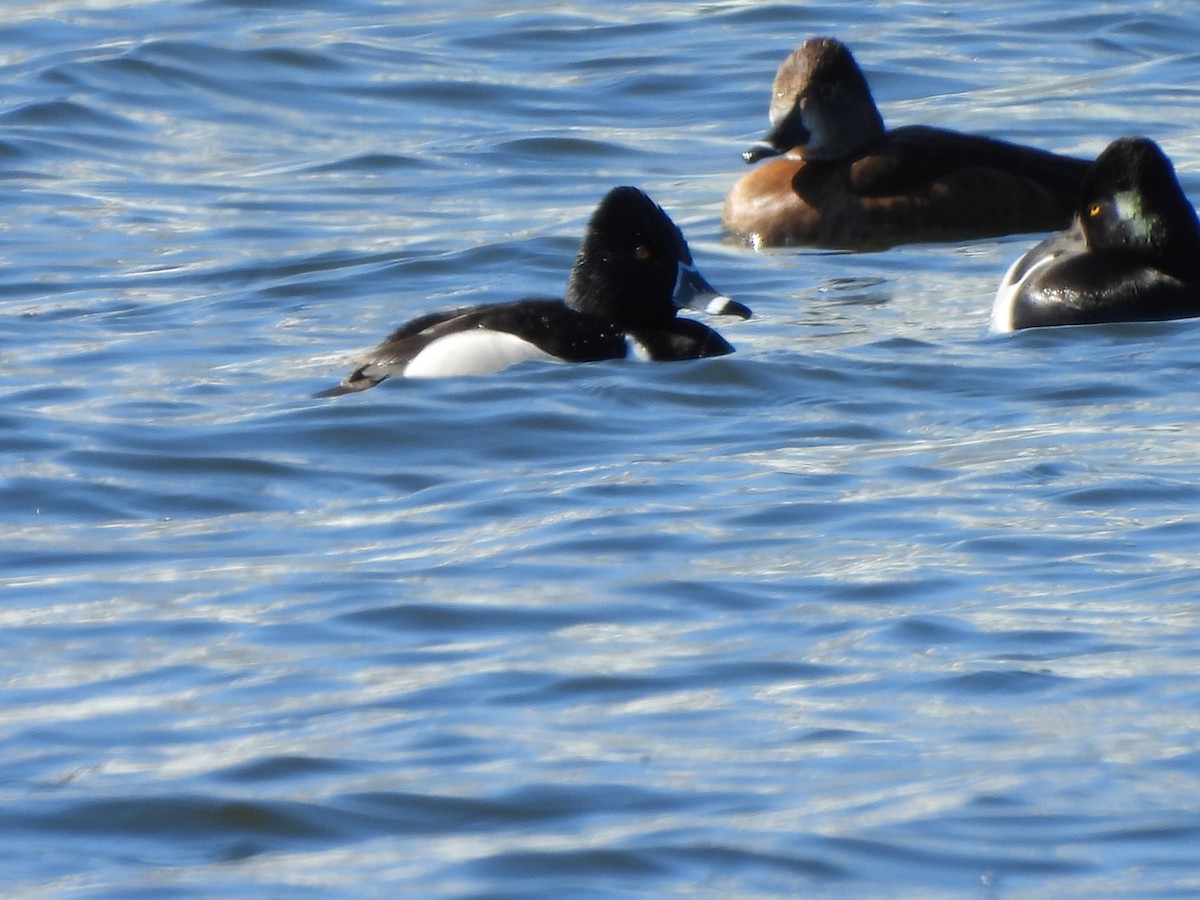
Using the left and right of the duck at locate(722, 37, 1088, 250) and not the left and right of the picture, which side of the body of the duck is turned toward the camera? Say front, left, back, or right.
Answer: left

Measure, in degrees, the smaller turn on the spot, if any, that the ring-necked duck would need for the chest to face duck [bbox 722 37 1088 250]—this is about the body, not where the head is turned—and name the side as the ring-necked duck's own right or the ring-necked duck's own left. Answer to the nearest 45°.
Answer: approximately 45° to the ring-necked duck's own left

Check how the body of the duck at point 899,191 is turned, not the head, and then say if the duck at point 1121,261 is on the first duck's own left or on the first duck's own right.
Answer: on the first duck's own left

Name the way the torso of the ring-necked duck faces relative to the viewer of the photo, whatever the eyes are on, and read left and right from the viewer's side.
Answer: facing to the right of the viewer

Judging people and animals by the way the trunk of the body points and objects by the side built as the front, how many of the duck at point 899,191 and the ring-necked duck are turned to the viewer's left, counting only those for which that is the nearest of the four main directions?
1

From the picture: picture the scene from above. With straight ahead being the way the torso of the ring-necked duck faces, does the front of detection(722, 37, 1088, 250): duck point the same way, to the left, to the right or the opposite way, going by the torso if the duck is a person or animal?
the opposite way
